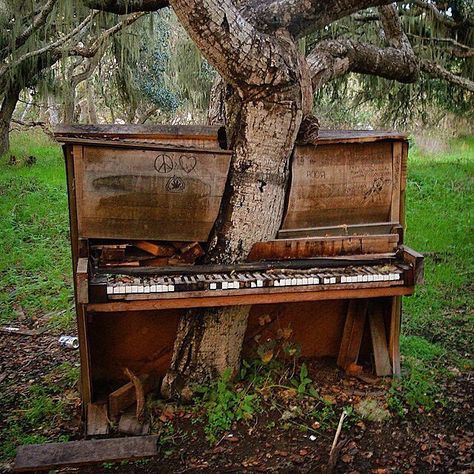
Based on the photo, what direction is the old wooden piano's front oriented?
toward the camera

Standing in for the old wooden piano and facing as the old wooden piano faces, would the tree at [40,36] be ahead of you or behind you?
behind
